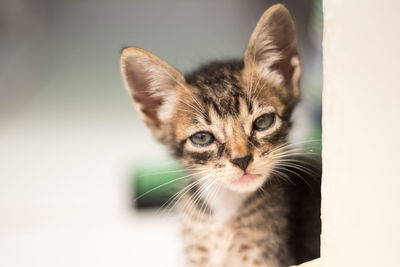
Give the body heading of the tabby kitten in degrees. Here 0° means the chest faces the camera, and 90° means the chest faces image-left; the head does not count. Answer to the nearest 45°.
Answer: approximately 0°
